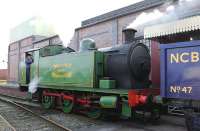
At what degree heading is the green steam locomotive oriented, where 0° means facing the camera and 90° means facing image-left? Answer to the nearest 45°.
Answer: approximately 315°

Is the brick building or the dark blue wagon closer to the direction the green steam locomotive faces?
the dark blue wagon

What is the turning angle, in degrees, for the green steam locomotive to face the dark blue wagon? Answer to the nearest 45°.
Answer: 0° — it already faces it

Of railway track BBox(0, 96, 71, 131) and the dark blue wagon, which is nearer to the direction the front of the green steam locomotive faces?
the dark blue wagon
